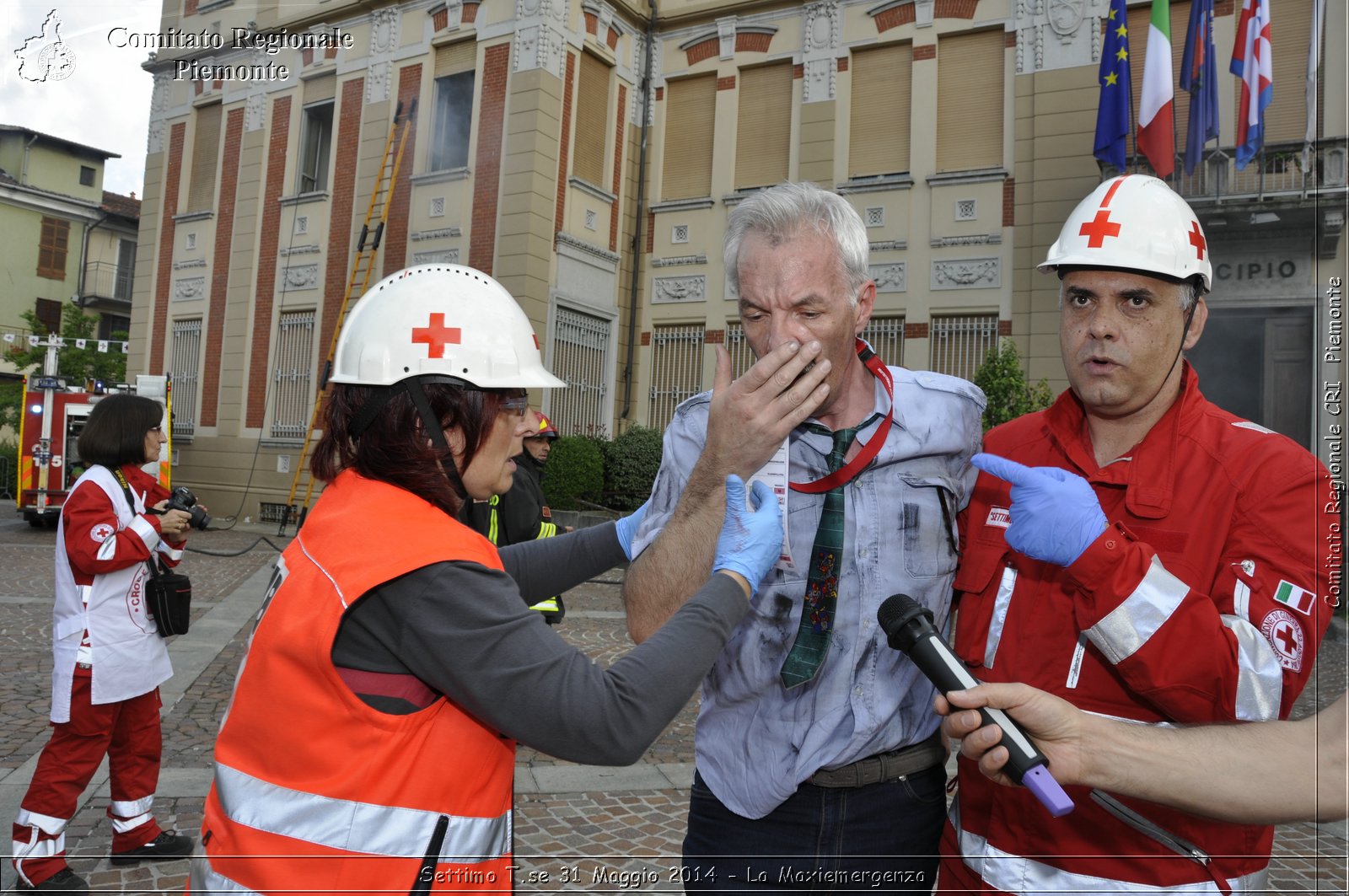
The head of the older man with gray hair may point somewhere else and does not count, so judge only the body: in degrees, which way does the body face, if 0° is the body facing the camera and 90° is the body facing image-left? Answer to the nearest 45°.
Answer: approximately 0°

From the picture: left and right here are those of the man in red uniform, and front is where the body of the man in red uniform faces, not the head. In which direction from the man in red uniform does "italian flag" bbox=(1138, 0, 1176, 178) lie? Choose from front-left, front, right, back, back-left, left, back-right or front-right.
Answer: back-right

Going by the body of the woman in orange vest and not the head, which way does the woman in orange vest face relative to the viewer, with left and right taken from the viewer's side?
facing to the right of the viewer

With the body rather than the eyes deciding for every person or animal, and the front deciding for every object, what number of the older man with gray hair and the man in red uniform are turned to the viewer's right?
0

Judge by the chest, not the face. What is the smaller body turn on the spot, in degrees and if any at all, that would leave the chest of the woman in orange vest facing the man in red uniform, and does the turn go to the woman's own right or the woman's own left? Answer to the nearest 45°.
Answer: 0° — they already face them

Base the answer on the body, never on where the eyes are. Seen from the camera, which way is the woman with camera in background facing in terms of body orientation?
to the viewer's right

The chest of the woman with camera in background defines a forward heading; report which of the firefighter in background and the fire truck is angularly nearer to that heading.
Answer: the firefighter in background

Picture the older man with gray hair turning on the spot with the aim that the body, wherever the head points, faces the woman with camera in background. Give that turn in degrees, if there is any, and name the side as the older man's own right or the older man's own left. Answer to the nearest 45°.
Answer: approximately 135° to the older man's own right

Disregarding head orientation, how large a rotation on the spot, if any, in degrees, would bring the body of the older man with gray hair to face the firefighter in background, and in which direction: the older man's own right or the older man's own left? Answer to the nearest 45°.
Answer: approximately 135° to the older man's own right
